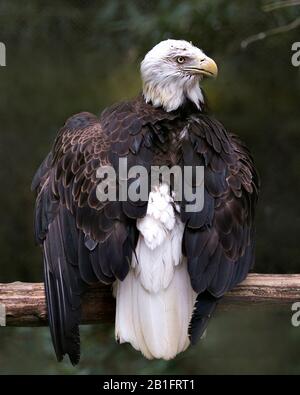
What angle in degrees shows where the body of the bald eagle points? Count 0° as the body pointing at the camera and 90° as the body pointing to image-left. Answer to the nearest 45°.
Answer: approximately 180°
